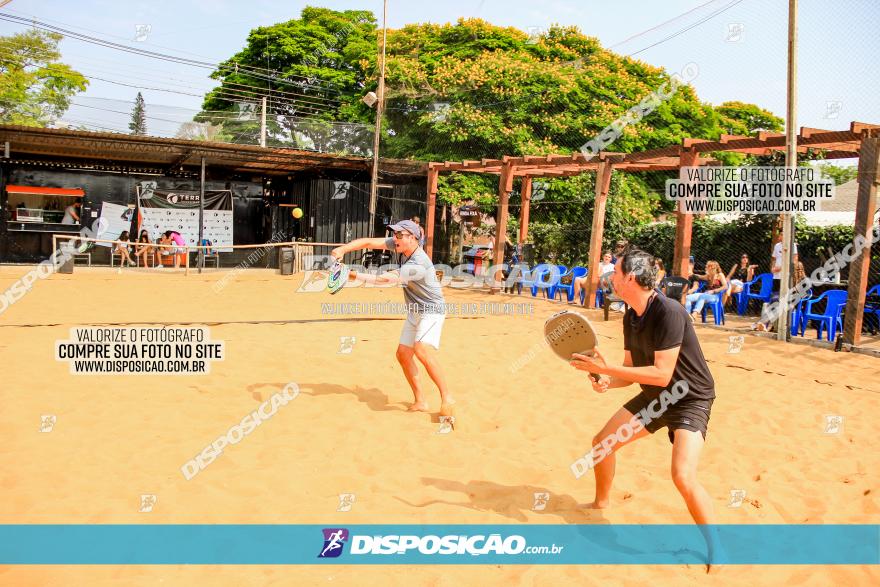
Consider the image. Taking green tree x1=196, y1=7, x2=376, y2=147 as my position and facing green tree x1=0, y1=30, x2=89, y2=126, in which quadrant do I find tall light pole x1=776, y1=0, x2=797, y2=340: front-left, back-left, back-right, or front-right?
back-left

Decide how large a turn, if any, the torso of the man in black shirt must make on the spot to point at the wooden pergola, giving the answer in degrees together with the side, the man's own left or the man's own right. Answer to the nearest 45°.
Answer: approximately 90° to the man's own right

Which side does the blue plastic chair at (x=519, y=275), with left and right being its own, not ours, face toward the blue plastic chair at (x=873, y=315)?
left

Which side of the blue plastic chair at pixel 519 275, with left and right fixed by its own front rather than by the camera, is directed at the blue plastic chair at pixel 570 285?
left

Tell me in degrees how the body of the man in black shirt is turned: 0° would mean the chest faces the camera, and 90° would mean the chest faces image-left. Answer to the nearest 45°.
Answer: approximately 90°

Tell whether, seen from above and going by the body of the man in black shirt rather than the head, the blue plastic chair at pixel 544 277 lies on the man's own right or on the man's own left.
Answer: on the man's own right

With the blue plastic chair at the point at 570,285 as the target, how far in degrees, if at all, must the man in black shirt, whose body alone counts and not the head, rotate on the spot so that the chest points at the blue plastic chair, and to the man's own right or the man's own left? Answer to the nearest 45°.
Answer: approximately 90° to the man's own right

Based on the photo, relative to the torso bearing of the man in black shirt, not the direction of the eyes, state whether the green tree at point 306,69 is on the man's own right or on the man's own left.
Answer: on the man's own right

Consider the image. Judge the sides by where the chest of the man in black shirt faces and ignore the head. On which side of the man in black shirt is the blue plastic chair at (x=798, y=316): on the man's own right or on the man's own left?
on the man's own right

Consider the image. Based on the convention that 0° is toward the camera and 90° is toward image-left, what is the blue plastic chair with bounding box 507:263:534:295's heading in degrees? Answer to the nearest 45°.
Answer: approximately 45°

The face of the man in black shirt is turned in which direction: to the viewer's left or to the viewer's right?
to the viewer's left
